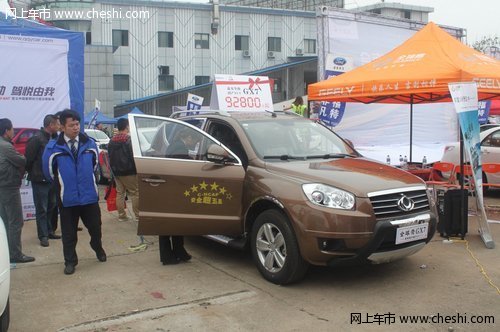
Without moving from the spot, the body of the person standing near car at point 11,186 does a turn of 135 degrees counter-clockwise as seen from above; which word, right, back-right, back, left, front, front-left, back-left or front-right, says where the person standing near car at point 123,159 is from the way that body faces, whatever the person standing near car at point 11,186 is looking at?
right

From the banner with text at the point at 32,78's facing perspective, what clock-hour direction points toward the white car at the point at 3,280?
The white car is roughly at 12 o'clock from the banner with text.

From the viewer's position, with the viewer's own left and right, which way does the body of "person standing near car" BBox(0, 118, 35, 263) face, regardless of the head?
facing to the right of the viewer

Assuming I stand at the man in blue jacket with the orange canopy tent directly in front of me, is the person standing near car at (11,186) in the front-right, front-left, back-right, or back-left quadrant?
back-left

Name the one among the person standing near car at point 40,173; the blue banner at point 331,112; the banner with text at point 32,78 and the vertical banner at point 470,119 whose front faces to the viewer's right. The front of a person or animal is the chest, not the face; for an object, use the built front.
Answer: the person standing near car

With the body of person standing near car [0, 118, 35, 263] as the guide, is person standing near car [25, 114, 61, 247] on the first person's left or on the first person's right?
on the first person's left

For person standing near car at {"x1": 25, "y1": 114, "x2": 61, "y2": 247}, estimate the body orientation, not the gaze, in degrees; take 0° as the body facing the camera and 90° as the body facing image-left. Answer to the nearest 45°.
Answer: approximately 270°

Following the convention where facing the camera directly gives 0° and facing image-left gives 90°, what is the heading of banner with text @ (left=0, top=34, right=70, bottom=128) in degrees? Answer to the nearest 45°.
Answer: approximately 0°

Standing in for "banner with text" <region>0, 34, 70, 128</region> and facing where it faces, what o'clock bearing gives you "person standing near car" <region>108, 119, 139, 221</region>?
The person standing near car is roughly at 10 o'clock from the banner with text.

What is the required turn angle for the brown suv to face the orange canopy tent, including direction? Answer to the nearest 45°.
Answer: approximately 90° to its left

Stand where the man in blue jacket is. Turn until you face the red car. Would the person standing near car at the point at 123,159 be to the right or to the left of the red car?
right

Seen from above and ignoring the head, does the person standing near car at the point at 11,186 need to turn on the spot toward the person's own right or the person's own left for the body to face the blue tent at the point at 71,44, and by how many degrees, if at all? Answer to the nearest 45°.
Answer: approximately 90° to the person's own left

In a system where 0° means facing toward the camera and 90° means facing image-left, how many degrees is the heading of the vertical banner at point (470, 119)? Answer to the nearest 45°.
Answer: approximately 45°
